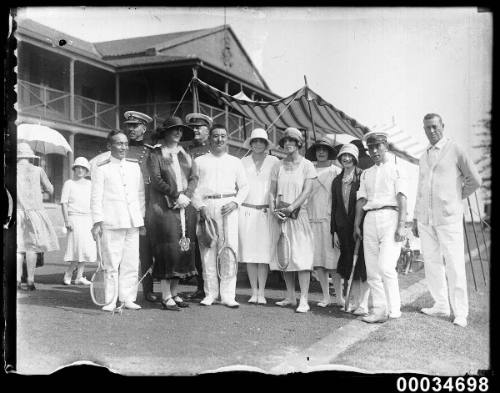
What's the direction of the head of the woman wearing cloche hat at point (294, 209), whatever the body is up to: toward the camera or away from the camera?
toward the camera

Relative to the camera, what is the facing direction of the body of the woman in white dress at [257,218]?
toward the camera

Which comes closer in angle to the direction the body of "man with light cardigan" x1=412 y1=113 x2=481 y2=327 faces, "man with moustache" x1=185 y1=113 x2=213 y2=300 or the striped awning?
the man with moustache

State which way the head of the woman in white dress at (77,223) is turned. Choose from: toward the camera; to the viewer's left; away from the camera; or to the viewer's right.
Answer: toward the camera

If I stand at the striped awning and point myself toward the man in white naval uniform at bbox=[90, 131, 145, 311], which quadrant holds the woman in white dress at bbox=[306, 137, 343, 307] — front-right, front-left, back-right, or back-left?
front-left

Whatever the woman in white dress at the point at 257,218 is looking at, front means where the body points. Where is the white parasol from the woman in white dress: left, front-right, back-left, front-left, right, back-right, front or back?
right

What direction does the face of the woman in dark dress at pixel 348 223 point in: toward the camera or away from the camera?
toward the camera

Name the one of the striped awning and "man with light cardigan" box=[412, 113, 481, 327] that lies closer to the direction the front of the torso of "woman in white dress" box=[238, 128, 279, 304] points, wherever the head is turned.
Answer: the man with light cardigan

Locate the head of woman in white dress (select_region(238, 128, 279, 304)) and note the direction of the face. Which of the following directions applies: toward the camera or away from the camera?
toward the camera

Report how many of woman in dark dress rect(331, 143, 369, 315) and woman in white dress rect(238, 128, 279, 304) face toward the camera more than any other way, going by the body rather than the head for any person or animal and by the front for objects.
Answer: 2

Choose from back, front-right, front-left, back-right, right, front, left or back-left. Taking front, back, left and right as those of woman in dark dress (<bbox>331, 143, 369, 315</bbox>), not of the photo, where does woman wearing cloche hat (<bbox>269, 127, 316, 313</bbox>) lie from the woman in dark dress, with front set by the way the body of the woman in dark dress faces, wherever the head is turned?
right

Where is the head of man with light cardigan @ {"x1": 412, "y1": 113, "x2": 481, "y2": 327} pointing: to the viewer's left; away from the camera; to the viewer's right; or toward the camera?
toward the camera

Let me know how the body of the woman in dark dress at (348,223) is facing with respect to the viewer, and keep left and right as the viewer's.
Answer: facing the viewer
